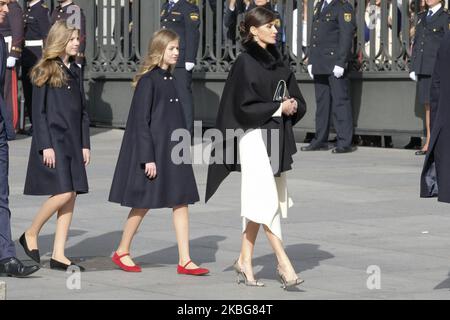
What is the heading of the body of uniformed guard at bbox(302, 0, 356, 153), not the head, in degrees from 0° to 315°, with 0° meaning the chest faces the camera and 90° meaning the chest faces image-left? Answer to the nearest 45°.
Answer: approximately 45°

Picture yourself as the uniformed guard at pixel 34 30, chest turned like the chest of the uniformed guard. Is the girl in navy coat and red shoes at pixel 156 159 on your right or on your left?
on your left

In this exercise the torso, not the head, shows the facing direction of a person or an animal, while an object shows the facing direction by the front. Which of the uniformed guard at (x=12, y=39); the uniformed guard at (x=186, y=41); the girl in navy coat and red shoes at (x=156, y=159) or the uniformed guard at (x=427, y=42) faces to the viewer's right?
the girl in navy coat and red shoes

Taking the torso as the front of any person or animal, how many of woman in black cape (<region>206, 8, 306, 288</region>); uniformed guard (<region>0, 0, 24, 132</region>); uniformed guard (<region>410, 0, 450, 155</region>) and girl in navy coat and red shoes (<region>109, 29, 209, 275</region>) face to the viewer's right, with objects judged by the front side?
2

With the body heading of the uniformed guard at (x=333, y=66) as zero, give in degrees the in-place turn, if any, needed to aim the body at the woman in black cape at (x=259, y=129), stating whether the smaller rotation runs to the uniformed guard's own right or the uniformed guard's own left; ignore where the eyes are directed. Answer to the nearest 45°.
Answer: approximately 45° to the uniformed guard's own left

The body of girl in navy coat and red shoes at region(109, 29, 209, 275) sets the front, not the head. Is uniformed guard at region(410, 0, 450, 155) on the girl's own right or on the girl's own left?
on the girl's own left

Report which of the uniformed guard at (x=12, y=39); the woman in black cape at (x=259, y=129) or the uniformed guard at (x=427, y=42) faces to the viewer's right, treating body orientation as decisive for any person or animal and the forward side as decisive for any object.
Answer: the woman in black cape

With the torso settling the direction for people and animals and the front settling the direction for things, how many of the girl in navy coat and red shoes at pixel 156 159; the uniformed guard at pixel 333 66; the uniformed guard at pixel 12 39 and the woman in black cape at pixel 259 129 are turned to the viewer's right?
2

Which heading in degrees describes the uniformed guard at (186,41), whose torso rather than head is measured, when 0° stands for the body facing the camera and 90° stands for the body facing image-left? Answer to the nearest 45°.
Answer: approximately 45°

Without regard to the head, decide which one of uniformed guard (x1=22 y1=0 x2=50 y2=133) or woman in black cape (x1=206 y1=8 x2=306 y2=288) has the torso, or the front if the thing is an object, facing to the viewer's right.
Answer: the woman in black cape

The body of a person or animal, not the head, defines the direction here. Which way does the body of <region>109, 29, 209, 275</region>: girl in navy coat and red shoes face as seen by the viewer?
to the viewer's right

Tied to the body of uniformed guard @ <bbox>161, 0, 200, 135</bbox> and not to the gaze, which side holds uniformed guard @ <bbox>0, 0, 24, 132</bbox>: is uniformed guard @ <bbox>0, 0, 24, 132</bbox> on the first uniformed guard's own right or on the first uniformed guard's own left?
on the first uniformed guard's own right
